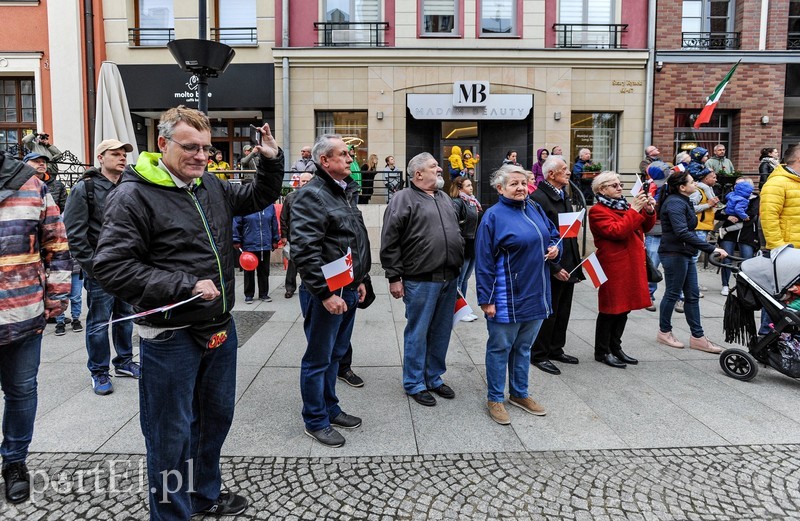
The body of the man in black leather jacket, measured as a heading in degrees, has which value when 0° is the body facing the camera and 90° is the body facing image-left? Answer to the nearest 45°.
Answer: approximately 315°

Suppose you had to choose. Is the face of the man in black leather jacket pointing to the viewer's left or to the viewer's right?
to the viewer's right

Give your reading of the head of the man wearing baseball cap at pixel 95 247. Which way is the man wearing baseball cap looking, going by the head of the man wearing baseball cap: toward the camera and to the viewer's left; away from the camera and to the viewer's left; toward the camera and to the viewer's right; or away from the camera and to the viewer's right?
toward the camera and to the viewer's right

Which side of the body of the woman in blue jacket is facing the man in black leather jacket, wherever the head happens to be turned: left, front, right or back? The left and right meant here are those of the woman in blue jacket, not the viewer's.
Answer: right

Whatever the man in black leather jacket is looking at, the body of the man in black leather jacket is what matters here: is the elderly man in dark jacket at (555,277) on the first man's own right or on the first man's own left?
on the first man's own left

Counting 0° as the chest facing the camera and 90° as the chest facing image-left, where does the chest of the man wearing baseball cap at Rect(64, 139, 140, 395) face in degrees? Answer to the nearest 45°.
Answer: approximately 315°

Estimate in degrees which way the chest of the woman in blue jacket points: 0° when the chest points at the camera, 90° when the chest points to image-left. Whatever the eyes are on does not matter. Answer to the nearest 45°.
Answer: approximately 315°

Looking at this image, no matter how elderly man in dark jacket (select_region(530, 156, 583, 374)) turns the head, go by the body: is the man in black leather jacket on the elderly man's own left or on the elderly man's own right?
on the elderly man's own right
